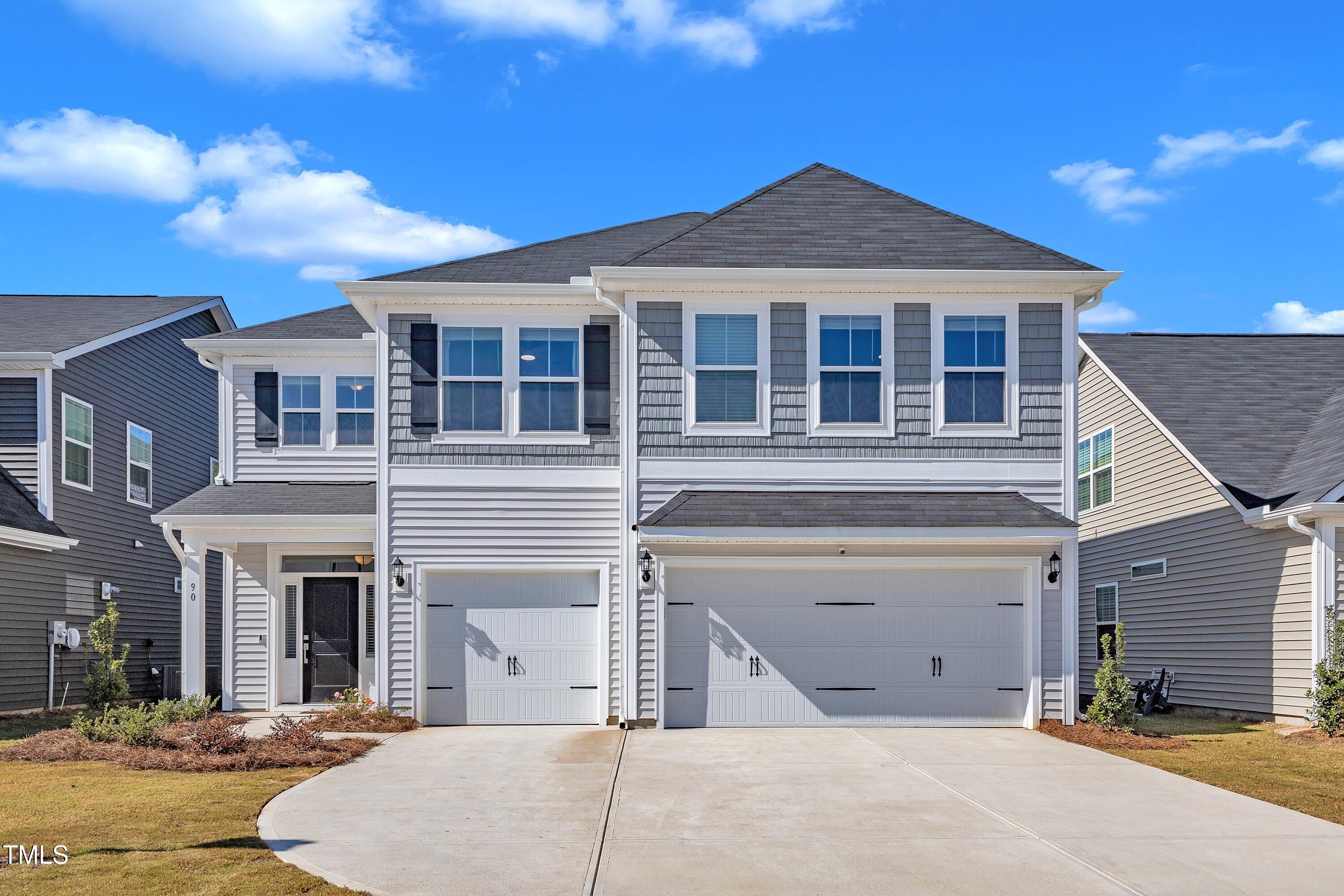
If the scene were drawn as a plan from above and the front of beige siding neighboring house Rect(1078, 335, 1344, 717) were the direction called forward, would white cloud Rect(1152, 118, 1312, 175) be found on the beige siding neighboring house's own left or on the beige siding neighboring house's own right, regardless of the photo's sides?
on the beige siding neighboring house's own left

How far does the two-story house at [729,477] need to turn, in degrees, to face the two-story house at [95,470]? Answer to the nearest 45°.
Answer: approximately 135° to its right

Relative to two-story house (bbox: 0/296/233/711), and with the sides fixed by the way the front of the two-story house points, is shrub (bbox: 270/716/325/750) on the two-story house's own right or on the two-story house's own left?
on the two-story house's own left

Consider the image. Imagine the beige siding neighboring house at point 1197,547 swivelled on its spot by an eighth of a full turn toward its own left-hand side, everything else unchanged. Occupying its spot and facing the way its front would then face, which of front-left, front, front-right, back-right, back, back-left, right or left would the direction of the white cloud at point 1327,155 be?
left

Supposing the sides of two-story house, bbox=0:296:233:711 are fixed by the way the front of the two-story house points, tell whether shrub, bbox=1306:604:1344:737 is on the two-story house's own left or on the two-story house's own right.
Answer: on the two-story house's own left

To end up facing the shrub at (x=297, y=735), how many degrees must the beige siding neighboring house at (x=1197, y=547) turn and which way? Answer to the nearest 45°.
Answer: approximately 90° to its right
